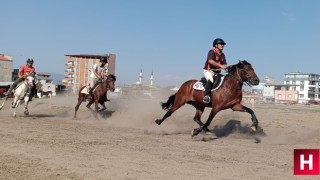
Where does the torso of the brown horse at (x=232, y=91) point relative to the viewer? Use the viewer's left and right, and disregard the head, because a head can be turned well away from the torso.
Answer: facing to the right of the viewer

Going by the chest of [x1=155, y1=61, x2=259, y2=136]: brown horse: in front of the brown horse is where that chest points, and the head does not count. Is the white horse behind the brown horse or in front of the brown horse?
behind

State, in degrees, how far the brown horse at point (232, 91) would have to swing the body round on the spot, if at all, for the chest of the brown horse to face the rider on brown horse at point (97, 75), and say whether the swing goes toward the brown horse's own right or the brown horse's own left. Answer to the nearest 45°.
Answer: approximately 135° to the brown horse's own left
